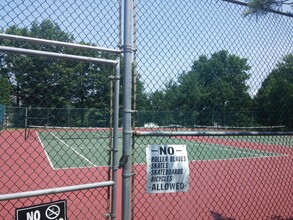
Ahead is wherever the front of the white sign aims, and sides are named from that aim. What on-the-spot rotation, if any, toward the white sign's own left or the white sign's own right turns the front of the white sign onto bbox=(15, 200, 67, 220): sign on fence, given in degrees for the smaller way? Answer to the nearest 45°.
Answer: approximately 45° to the white sign's own right

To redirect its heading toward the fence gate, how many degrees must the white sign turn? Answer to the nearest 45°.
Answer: approximately 135° to its right

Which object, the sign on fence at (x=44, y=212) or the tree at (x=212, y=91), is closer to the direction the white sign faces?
the sign on fence

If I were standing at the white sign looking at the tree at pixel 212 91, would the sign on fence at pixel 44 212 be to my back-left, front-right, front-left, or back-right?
back-left

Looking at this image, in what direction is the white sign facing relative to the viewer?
toward the camera

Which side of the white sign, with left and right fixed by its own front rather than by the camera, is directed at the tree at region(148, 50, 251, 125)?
back
